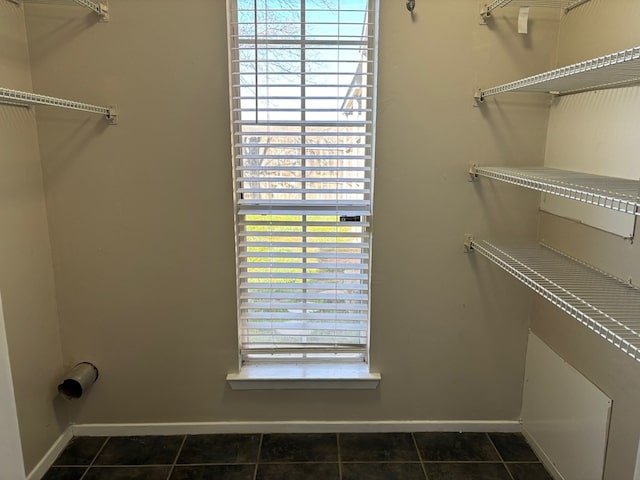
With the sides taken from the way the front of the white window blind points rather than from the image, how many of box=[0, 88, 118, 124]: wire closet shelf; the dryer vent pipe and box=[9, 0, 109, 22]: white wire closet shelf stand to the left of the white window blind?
0

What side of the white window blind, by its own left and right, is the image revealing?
front

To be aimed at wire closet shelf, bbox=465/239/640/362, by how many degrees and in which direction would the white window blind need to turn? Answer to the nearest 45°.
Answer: approximately 45° to its left

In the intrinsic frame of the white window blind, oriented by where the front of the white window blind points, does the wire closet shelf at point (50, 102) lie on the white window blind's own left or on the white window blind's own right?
on the white window blind's own right

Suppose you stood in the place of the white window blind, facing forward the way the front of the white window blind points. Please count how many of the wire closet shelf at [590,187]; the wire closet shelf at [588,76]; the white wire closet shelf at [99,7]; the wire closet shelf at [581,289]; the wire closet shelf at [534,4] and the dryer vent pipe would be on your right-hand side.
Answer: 2

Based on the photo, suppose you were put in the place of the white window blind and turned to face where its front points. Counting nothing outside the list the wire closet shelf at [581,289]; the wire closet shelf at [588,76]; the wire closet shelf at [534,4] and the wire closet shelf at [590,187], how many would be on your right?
0

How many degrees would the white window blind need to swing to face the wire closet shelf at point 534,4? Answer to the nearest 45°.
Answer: approximately 90° to its left

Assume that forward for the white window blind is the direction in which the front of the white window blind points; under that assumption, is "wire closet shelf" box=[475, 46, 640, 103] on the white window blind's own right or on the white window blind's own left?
on the white window blind's own left

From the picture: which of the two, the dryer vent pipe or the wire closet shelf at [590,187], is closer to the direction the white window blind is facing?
the wire closet shelf

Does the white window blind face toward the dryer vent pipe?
no

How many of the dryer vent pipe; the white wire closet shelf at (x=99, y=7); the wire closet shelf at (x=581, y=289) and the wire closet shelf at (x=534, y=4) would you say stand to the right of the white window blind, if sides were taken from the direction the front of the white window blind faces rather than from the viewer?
2

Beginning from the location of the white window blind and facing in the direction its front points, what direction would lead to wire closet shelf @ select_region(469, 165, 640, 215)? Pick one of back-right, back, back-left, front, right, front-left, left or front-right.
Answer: front-left

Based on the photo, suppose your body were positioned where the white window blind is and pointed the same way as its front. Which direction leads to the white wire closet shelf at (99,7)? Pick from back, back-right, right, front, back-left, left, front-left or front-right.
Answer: right

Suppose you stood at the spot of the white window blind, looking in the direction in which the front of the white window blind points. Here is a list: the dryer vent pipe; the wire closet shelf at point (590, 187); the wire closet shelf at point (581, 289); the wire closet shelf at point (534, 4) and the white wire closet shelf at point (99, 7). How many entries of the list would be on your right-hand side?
2
